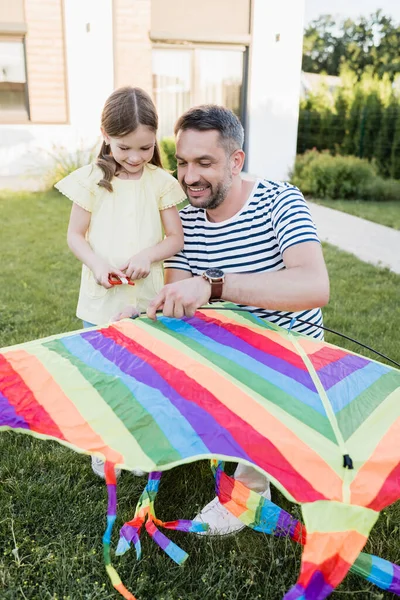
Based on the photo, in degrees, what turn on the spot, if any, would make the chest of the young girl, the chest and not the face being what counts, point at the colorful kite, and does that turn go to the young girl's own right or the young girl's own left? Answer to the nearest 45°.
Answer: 0° — they already face it

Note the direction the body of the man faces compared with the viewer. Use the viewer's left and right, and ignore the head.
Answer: facing the viewer and to the left of the viewer

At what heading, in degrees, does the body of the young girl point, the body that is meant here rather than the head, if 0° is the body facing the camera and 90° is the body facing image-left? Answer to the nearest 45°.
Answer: approximately 0°

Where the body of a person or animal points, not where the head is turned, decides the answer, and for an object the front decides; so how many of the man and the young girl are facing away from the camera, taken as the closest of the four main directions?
0

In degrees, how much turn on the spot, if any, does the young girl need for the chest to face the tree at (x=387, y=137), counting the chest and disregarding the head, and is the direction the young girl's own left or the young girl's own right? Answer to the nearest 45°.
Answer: approximately 135° to the young girl's own left

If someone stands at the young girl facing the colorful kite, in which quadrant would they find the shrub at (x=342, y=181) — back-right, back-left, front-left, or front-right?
back-left

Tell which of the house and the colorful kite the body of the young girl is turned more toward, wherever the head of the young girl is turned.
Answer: the colorful kite

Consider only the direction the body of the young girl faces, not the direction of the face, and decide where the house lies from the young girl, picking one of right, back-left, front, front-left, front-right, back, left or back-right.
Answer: back
